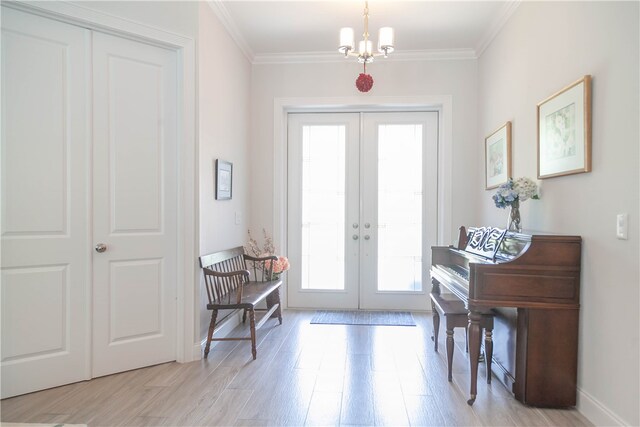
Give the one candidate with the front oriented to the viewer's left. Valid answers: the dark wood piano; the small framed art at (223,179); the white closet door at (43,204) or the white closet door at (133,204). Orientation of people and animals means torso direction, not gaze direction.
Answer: the dark wood piano

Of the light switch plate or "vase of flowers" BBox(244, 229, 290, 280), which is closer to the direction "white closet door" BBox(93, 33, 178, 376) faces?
the light switch plate

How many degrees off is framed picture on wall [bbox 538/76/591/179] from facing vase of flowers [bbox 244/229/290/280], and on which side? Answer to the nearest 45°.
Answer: approximately 45° to its right

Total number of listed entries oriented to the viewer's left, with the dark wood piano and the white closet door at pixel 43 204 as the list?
1

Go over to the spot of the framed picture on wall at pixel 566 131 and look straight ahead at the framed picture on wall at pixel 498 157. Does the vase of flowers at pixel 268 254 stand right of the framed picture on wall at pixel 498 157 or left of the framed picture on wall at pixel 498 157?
left

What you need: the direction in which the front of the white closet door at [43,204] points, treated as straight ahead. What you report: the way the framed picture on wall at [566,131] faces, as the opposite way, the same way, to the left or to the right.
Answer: the opposite way

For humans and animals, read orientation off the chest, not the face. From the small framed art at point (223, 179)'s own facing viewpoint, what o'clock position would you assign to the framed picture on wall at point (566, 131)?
The framed picture on wall is roughly at 12 o'clock from the small framed art.

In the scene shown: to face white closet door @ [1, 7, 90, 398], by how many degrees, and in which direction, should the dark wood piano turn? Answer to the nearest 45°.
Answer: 0° — it already faces it
